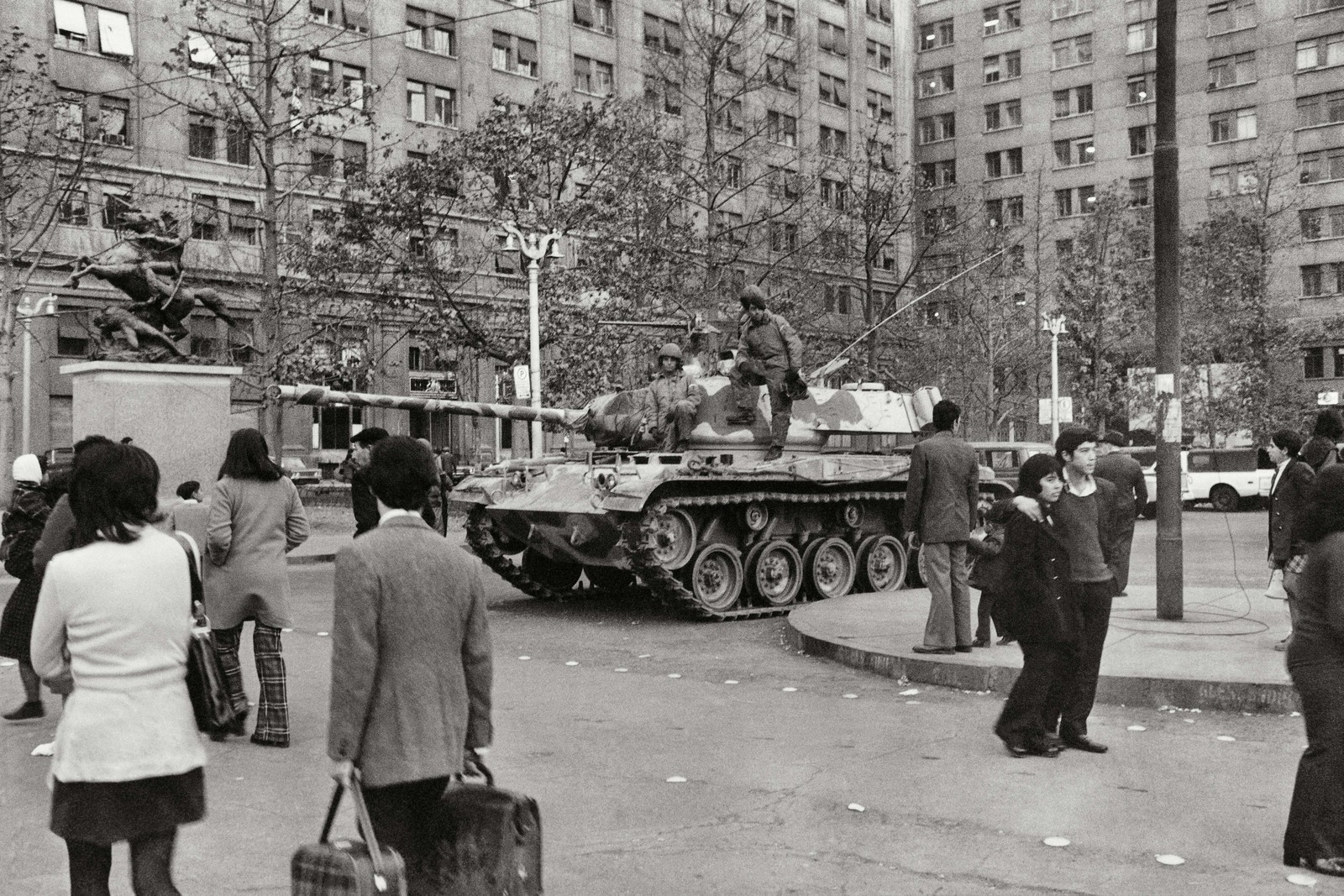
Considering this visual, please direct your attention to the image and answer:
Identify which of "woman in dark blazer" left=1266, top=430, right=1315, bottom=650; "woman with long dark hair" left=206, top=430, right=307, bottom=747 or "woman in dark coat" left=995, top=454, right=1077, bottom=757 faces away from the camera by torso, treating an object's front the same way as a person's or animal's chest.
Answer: the woman with long dark hair

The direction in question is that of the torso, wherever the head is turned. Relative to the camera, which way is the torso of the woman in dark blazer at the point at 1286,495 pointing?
to the viewer's left

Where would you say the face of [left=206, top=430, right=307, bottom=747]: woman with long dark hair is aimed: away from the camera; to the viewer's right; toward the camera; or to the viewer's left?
away from the camera

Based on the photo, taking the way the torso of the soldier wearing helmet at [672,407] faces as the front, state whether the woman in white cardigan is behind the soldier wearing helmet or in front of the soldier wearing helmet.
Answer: in front

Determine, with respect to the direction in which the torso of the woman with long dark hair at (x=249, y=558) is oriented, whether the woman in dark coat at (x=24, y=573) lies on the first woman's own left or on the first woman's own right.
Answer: on the first woman's own left

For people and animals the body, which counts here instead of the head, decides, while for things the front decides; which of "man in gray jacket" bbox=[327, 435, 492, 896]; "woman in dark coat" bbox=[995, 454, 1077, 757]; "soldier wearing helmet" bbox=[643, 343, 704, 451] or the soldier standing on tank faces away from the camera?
the man in gray jacket

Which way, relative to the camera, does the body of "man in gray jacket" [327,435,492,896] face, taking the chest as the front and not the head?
away from the camera

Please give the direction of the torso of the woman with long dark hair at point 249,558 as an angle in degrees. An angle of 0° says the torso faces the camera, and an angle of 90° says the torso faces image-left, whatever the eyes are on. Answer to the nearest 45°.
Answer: approximately 180°

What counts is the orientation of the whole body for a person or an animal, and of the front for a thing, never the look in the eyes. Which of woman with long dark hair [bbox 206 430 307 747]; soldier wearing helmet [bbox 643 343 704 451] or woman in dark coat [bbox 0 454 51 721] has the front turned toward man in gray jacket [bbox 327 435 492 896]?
the soldier wearing helmet

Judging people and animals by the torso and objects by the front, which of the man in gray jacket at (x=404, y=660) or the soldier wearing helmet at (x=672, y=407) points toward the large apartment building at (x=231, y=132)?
the man in gray jacket

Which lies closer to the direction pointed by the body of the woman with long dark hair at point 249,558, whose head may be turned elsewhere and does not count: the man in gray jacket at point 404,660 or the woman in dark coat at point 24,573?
the woman in dark coat

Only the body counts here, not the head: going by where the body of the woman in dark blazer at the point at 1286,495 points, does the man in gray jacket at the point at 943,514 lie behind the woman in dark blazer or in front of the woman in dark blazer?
in front

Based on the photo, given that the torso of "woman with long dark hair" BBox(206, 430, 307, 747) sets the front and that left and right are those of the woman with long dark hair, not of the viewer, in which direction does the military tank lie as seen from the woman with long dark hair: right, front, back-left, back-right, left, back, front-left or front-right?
front-right

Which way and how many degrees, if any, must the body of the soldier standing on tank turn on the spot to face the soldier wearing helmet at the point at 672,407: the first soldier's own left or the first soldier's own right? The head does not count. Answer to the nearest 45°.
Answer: approximately 90° to the first soldier's own right

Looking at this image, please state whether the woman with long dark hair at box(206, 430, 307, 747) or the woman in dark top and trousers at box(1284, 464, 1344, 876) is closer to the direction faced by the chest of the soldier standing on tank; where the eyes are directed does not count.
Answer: the woman with long dark hair
